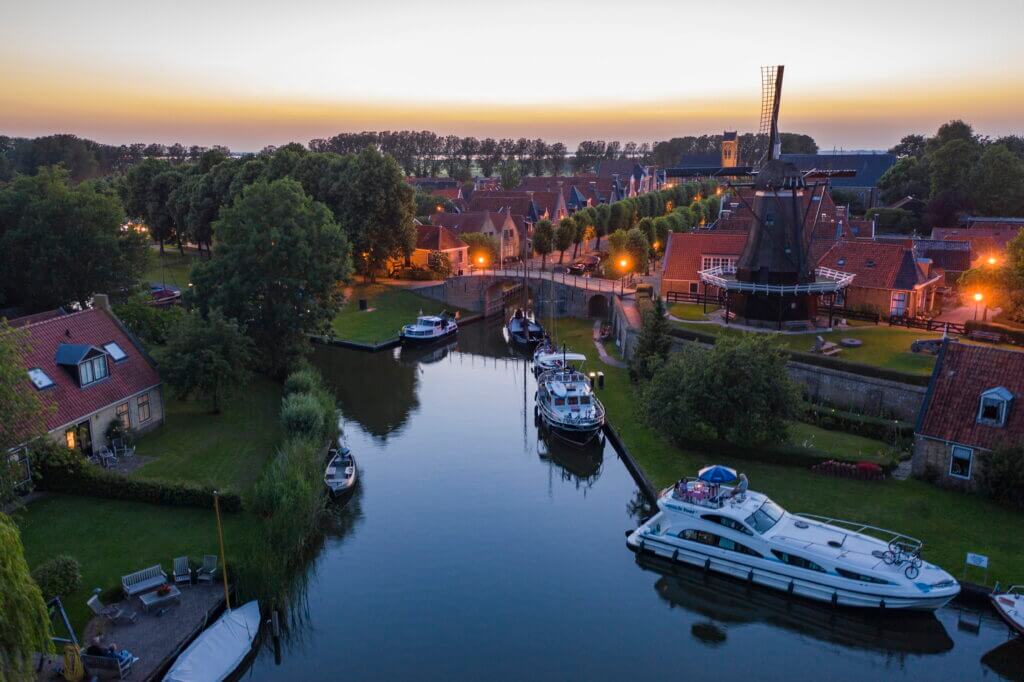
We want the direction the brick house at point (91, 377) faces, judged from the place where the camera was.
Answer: facing the viewer and to the right of the viewer

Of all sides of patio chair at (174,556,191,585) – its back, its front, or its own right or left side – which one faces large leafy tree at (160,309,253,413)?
back

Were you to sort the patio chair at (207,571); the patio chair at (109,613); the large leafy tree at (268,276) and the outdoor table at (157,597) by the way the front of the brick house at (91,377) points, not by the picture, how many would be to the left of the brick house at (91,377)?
1

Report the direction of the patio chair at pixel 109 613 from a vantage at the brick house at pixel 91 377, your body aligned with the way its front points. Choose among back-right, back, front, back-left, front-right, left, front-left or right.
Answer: front-right

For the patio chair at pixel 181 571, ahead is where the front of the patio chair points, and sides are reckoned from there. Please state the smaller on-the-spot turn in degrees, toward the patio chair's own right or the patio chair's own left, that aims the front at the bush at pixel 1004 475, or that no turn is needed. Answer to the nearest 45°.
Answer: approximately 90° to the patio chair's own left

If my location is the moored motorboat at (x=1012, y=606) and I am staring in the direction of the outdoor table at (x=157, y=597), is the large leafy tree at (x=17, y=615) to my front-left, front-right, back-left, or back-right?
front-left

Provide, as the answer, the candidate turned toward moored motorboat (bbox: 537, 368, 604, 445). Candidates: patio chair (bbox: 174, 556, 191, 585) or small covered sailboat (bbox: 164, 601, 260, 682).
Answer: the small covered sailboat

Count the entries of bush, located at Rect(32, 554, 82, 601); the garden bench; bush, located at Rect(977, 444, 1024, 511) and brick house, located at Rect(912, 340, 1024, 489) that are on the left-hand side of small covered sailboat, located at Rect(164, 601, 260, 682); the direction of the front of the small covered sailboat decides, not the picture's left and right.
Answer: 2

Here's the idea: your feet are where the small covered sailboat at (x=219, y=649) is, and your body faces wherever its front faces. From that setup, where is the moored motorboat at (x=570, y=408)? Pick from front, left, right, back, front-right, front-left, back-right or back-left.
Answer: front

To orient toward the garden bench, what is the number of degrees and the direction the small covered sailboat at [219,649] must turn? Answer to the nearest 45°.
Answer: approximately 90° to its left

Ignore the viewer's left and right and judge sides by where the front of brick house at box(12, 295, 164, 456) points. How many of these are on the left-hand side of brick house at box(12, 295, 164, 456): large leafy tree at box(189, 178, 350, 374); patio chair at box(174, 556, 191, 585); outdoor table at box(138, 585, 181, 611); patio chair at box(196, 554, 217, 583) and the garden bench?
1

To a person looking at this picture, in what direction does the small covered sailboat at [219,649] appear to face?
facing away from the viewer and to the right of the viewer

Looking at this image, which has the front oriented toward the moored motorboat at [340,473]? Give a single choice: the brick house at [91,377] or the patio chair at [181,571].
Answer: the brick house

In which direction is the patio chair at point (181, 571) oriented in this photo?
toward the camera

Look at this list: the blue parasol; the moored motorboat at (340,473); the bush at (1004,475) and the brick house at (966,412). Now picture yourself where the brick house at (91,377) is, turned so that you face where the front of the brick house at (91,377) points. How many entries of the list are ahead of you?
4

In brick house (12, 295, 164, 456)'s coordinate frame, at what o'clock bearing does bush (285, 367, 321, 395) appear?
The bush is roughly at 10 o'clock from the brick house.

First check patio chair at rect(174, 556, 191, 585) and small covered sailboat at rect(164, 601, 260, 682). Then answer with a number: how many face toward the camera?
1
